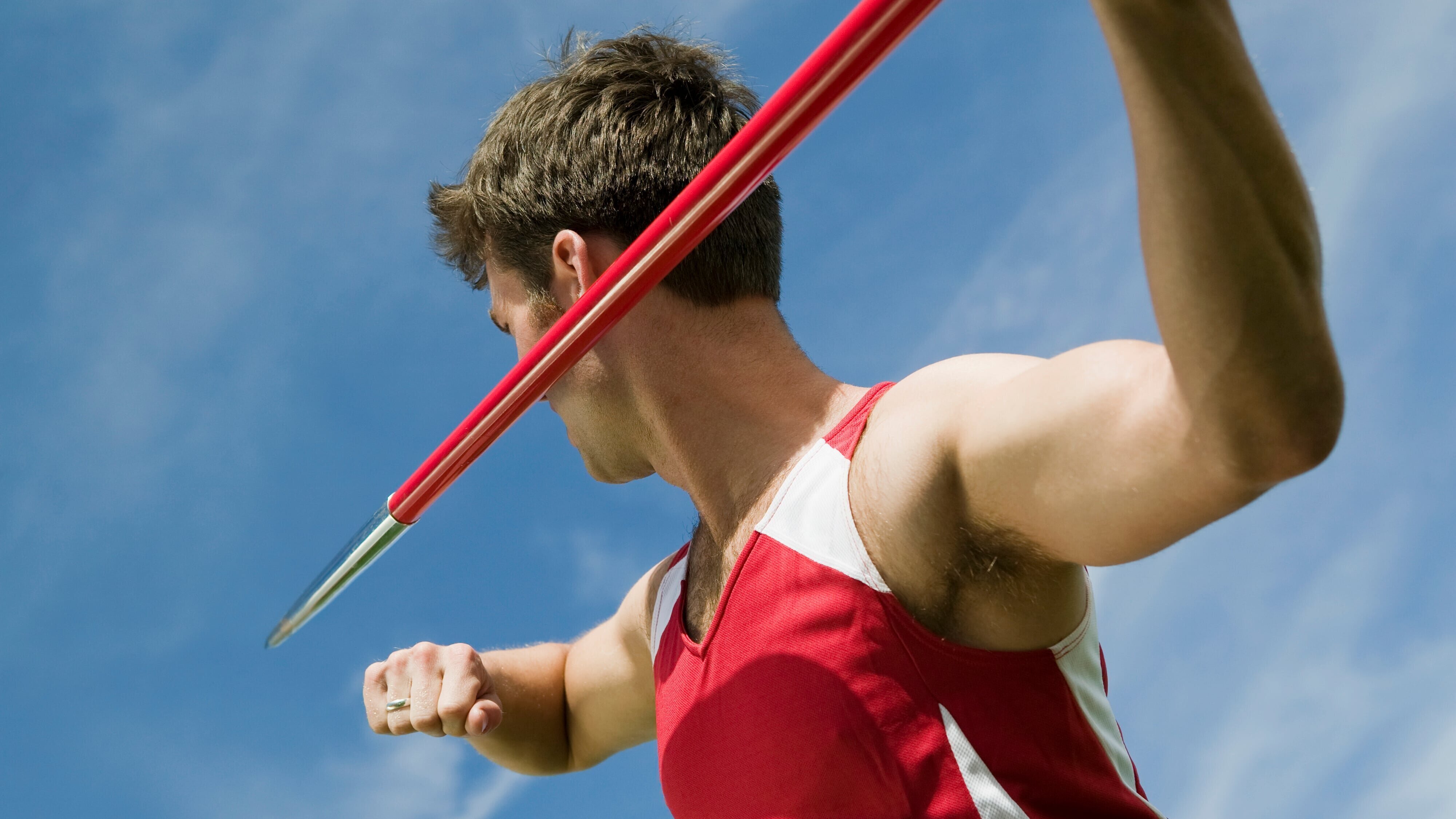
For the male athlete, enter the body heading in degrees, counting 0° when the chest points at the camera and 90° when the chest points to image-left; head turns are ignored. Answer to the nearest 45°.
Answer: approximately 45°
